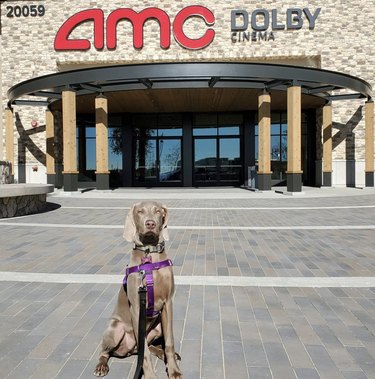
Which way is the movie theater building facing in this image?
toward the camera

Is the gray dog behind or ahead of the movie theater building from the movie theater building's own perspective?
ahead
